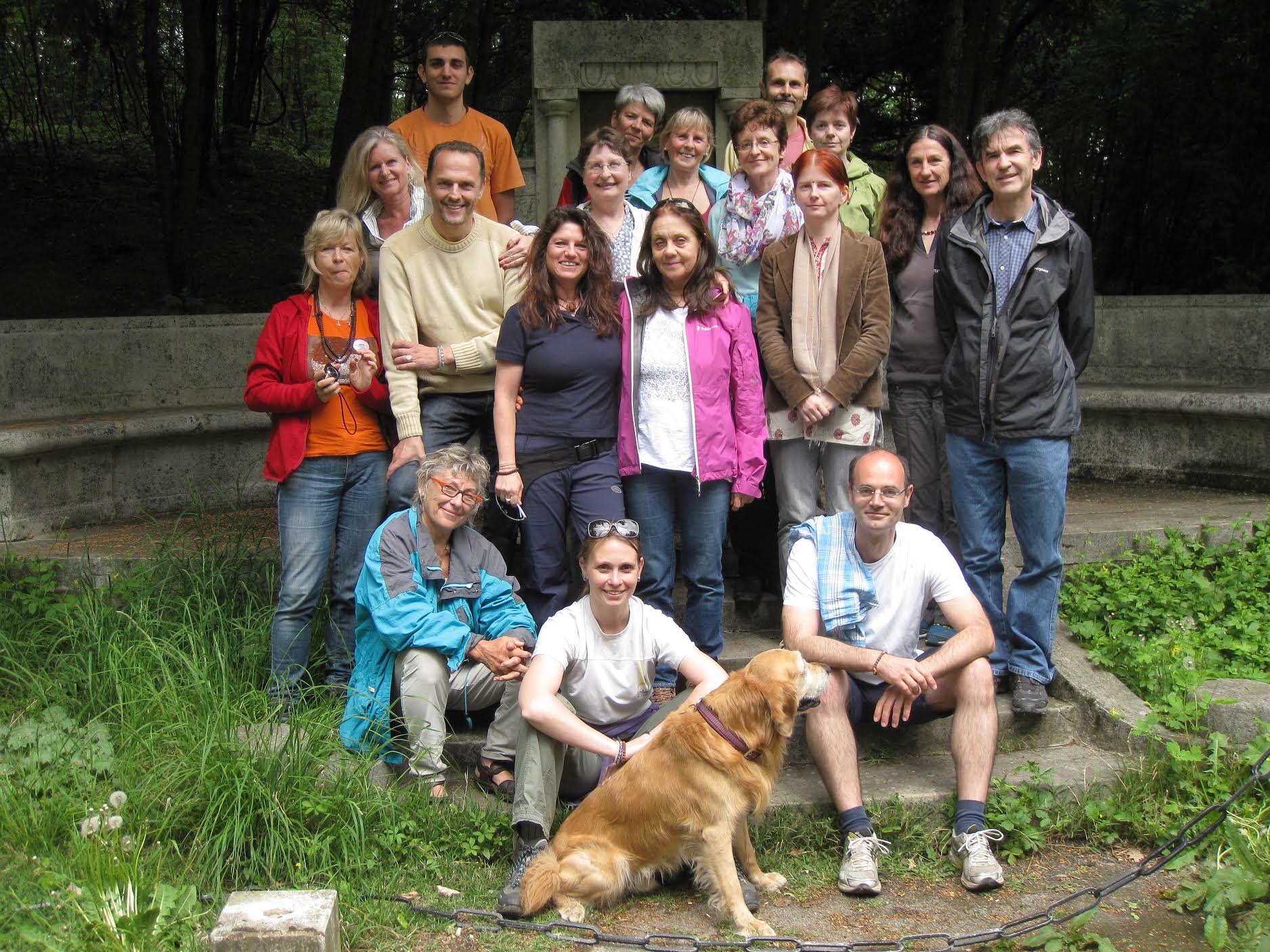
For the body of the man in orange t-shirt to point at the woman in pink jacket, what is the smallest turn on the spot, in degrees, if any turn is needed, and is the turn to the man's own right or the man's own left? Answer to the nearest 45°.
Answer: approximately 45° to the man's own left

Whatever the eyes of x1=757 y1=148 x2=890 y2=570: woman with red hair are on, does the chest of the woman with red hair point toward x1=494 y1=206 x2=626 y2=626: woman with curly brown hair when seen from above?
no

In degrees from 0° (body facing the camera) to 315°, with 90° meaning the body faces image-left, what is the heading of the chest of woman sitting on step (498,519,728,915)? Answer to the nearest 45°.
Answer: approximately 0°

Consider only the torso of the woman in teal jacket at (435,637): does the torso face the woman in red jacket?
no

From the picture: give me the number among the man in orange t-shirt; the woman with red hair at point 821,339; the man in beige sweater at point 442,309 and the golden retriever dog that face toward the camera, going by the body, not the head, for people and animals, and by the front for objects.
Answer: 3

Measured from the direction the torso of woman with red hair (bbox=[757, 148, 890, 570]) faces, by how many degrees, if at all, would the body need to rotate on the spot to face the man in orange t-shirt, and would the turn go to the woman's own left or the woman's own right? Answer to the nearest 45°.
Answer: approximately 135° to the woman's own right

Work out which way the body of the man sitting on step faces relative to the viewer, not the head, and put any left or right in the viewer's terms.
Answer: facing the viewer

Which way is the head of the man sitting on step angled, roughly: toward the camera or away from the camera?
toward the camera

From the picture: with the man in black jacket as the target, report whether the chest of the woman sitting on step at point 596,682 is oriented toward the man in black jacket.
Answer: no

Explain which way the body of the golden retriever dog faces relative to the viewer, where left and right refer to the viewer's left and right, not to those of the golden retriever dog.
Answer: facing to the right of the viewer

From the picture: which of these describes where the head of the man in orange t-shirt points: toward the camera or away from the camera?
toward the camera

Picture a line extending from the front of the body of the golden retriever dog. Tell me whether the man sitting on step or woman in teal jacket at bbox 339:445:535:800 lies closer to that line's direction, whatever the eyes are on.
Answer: the man sitting on step

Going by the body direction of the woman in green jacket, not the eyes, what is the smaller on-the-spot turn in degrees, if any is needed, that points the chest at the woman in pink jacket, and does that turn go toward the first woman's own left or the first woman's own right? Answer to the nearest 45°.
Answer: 0° — they already face them

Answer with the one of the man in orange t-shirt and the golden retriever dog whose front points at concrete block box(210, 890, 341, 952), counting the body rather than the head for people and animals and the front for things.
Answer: the man in orange t-shirt

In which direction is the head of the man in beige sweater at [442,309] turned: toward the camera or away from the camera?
toward the camera

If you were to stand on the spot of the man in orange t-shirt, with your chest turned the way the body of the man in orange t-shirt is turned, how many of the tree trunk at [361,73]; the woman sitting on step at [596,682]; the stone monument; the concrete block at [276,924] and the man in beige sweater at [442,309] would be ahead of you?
3

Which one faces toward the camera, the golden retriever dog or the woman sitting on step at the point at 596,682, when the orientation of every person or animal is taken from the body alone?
the woman sitting on step

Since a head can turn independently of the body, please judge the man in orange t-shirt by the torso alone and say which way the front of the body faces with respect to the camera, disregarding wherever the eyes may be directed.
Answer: toward the camera
